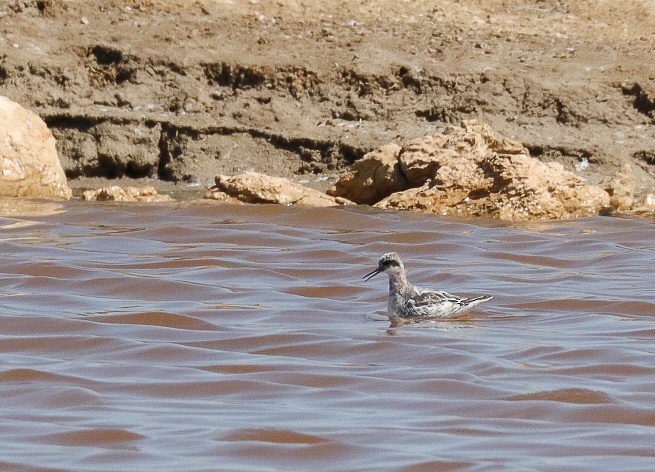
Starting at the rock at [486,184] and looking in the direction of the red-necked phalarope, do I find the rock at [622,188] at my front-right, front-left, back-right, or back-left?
back-left

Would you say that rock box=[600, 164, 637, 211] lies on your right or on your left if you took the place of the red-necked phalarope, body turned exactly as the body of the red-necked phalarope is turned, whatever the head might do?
on your right

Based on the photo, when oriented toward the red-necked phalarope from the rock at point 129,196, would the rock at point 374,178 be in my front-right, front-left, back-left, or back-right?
front-left

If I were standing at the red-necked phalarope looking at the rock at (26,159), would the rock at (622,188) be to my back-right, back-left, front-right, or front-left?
front-right

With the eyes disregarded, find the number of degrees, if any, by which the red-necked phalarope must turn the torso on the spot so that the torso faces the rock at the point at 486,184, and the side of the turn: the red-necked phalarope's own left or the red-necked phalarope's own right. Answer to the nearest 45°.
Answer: approximately 90° to the red-necked phalarope's own right

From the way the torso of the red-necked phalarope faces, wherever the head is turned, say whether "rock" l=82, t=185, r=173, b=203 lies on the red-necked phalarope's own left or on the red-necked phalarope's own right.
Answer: on the red-necked phalarope's own right

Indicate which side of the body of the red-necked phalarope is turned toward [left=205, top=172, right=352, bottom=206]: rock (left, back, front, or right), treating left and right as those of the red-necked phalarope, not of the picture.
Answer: right

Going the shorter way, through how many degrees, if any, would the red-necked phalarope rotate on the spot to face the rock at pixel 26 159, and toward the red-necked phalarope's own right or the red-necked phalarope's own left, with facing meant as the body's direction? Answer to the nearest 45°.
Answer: approximately 45° to the red-necked phalarope's own right

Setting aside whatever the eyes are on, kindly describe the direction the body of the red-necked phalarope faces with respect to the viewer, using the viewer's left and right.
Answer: facing to the left of the viewer

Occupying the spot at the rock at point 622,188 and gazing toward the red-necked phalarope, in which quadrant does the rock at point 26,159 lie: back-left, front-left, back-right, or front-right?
front-right

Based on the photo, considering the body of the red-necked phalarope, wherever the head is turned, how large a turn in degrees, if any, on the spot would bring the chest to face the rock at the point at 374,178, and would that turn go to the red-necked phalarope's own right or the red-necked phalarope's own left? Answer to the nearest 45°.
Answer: approximately 90° to the red-necked phalarope's own right

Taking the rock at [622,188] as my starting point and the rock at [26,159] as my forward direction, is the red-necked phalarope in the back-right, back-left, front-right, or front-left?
front-left
